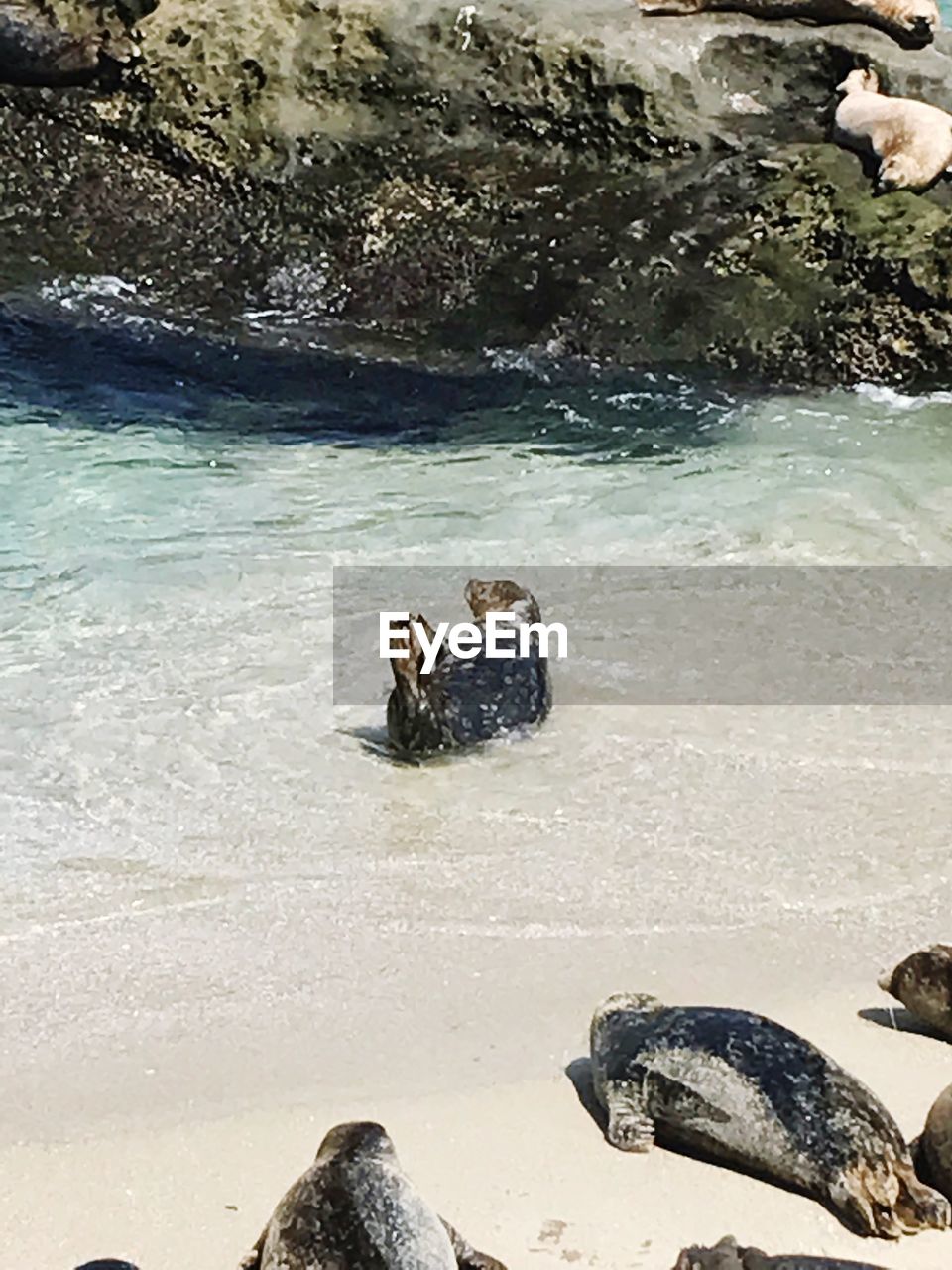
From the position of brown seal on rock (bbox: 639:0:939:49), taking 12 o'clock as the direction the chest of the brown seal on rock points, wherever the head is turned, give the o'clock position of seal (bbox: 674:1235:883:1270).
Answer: The seal is roughly at 3 o'clock from the brown seal on rock.

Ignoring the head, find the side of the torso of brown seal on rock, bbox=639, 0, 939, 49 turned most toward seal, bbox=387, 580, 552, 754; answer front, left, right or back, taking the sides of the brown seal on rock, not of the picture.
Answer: right

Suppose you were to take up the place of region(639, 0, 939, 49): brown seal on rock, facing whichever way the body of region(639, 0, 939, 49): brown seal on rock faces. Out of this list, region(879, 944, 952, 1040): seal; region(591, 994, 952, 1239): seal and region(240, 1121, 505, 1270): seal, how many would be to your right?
3

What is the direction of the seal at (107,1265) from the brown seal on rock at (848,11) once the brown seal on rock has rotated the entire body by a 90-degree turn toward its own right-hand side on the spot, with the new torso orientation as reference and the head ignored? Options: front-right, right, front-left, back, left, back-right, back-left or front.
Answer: front

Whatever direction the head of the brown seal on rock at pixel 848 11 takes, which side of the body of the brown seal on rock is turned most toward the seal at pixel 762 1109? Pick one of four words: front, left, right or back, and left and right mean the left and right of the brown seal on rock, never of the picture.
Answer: right

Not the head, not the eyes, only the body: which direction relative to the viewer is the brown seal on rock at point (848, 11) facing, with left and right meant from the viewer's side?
facing to the right of the viewer

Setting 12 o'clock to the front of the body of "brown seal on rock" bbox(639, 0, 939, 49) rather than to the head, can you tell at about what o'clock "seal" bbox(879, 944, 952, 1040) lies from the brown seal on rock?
The seal is roughly at 3 o'clock from the brown seal on rock.

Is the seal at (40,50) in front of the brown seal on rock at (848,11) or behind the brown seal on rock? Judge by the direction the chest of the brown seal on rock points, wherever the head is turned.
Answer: behind
